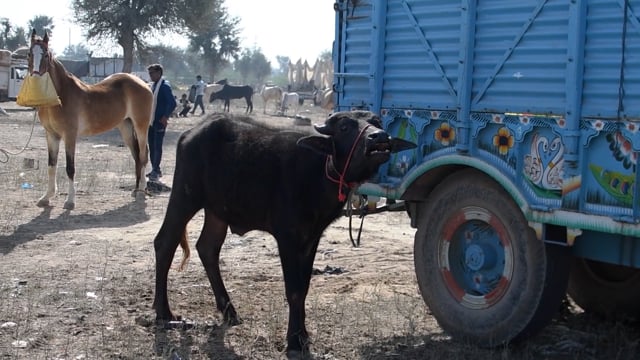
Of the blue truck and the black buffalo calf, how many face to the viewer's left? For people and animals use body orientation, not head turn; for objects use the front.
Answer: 0

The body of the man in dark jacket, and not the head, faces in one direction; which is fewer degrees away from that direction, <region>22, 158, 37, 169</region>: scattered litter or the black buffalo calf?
the scattered litter

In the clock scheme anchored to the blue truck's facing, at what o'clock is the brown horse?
The brown horse is roughly at 6 o'clock from the blue truck.

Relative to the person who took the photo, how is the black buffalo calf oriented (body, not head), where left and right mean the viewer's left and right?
facing the viewer and to the right of the viewer

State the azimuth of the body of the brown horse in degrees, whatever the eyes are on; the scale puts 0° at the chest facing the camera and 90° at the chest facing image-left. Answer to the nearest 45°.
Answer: approximately 45°

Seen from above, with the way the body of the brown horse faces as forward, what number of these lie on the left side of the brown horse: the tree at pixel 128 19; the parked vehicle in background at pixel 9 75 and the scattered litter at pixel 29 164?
0

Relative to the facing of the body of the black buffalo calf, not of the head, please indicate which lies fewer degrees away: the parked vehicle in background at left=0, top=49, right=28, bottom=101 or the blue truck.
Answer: the blue truck

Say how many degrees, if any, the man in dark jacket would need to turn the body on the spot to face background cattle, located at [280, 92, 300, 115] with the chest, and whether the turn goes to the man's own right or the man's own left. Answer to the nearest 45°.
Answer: approximately 90° to the man's own right

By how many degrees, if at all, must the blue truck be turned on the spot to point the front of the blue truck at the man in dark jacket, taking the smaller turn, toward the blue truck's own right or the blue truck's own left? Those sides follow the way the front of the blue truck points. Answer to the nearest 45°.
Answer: approximately 180°

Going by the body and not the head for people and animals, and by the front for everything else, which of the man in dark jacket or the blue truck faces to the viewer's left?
the man in dark jacket

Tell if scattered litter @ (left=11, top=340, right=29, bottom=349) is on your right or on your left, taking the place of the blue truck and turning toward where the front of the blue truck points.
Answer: on your right

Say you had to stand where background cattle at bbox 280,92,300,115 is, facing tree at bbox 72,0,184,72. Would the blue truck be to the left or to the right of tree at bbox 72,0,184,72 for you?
left

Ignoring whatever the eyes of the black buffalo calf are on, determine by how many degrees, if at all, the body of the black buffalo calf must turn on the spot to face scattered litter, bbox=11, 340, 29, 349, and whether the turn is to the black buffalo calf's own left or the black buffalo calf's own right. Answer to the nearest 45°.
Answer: approximately 135° to the black buffalo calf's own right

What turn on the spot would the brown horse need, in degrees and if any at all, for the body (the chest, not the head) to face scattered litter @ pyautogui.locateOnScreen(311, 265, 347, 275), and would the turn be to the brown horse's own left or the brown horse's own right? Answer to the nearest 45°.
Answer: approximately 90° to the brown horse's own left
